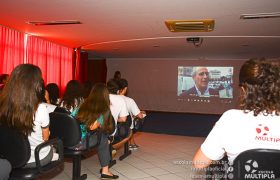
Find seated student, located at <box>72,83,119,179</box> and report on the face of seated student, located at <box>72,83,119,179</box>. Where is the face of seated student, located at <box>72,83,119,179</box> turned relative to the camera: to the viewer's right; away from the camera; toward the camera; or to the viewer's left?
away from the camera

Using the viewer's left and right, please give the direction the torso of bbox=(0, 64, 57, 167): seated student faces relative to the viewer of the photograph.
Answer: facing away from the viewer and to the right of the viewer

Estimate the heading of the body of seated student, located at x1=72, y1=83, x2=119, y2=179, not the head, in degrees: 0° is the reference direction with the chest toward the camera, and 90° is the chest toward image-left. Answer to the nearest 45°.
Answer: approximately 225°

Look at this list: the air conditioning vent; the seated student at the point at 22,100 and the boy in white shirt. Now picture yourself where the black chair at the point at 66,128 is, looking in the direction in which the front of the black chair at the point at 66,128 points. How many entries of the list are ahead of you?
2

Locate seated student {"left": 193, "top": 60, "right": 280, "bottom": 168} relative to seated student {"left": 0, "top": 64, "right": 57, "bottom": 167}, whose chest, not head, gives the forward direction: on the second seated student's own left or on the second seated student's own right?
on the second seated student's own right

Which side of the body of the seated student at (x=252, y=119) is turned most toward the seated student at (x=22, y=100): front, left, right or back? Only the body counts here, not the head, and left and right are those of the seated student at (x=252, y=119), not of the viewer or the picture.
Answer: left

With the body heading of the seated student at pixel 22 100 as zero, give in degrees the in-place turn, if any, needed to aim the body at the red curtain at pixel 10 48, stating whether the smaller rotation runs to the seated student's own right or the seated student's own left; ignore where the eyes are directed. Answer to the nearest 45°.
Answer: approximately 45° to the seated student's own left

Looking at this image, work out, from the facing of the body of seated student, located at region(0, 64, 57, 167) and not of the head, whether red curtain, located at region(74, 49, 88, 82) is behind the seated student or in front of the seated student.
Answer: in front

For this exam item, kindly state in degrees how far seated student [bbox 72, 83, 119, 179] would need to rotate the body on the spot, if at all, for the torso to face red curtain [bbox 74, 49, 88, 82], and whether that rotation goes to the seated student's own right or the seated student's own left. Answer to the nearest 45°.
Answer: approximately 45° to the seated student's own left

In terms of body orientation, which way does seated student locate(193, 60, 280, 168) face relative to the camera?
away from the camera
